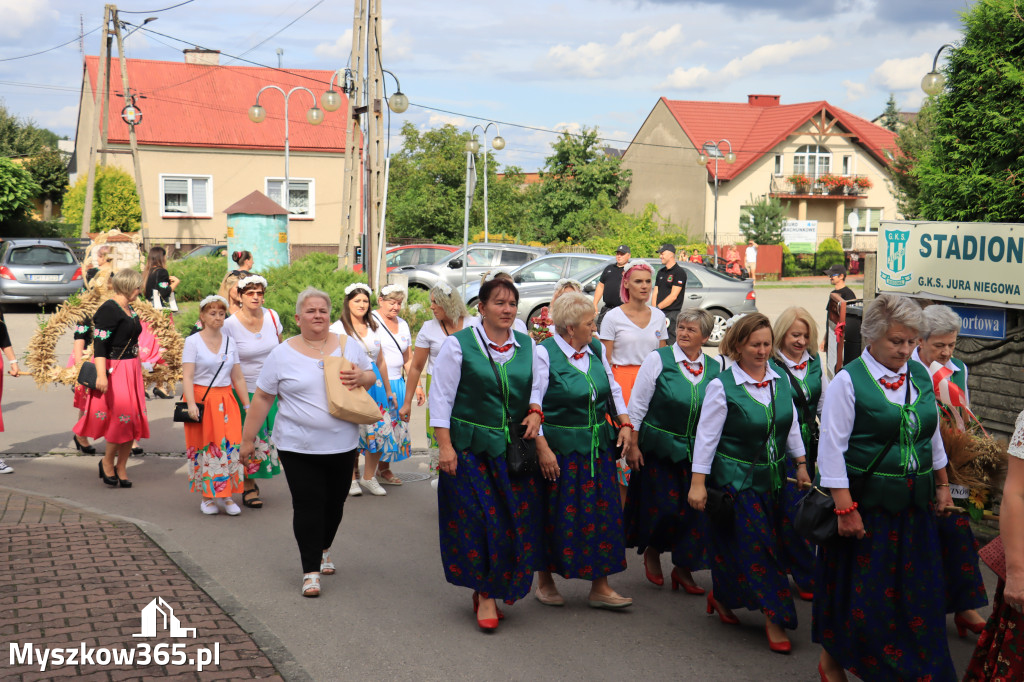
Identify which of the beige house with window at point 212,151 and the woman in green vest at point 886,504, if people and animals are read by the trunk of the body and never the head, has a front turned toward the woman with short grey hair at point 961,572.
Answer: the beige house with window

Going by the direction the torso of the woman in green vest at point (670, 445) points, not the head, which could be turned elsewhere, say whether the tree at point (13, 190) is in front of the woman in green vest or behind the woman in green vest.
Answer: behind

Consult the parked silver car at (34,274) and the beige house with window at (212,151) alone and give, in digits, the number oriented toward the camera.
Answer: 1

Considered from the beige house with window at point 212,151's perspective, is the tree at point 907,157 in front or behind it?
in front

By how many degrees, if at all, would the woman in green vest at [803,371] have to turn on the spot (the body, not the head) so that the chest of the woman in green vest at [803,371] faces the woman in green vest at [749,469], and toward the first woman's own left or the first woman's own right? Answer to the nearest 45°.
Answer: approximately 45° to the first woman's own right

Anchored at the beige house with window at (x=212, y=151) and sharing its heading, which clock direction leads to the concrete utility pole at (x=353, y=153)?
The concrete utility pole is roughly at 12 o'clock from the beige house with window.

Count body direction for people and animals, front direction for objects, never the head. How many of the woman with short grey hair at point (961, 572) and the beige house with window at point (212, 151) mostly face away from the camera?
0

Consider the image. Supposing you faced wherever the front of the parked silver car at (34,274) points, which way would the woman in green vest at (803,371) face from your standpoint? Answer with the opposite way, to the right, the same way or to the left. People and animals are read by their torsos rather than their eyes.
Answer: the opposite way

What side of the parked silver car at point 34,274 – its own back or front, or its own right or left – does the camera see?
back

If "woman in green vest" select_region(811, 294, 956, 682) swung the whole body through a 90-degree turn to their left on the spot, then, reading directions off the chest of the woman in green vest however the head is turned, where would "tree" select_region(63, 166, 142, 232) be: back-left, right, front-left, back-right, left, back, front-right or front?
left

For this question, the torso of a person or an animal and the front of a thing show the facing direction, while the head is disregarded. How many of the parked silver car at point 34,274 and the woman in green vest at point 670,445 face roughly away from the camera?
1

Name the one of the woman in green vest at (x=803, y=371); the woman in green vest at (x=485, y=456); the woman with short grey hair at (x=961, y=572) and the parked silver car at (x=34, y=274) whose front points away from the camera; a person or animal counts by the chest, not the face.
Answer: the parked silver car

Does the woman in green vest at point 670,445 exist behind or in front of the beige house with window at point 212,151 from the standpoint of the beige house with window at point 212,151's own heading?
in front

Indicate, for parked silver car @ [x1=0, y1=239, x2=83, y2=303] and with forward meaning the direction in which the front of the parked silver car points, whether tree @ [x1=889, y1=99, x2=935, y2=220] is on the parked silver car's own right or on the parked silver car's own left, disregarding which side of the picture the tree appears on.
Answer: on the parked silver car's own right
